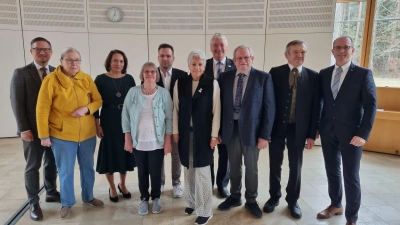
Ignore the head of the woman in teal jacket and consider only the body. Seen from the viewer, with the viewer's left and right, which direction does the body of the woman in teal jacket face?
facing the viewer

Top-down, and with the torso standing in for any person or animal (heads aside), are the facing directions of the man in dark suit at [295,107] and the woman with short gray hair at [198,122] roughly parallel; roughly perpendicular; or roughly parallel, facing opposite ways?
roughly parallel

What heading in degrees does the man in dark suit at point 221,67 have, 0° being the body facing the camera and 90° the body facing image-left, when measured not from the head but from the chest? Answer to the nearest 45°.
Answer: approximately 0°

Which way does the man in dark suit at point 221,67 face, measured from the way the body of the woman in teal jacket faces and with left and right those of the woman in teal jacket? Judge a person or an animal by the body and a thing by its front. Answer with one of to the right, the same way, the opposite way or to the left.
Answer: the same way

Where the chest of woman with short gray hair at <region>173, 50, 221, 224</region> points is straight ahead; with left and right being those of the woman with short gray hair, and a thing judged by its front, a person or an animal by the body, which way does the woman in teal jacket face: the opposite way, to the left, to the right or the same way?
the same way

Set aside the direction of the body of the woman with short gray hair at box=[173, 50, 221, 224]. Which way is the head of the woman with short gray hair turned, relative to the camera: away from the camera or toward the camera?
toward the camera

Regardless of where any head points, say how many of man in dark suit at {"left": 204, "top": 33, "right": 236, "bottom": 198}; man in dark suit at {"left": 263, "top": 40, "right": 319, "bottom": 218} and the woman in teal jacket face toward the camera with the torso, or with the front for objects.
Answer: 3

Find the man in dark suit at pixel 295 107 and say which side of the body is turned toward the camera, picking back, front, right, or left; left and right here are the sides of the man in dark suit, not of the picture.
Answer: front

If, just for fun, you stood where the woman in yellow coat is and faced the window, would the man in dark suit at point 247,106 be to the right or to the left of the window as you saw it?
right

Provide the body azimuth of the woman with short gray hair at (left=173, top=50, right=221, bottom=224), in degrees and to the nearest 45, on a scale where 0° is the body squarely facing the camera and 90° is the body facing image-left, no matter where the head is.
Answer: approximately 0°

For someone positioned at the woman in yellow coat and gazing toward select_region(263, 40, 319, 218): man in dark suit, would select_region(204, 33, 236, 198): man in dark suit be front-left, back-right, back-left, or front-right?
front-left

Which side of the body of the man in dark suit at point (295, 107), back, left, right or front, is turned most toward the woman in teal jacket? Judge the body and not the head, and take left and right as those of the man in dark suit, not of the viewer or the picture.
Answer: right

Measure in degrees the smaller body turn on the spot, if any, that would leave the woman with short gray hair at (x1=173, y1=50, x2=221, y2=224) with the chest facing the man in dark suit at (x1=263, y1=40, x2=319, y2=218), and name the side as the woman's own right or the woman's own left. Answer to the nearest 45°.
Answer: approximately 90° to the woman's own left

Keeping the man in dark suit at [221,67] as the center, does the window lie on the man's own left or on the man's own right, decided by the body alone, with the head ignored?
on the man's own left
